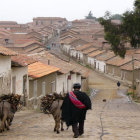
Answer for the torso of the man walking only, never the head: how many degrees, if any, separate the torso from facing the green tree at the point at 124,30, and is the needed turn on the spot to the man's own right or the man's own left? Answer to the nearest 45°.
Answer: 0° — they already face it

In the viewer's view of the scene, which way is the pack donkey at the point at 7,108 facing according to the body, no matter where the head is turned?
away from the camera

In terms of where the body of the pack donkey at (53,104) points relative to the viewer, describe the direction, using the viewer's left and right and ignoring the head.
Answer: facing away from the viewer

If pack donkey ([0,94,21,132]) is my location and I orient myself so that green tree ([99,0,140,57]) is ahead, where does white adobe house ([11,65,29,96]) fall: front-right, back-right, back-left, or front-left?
front-left

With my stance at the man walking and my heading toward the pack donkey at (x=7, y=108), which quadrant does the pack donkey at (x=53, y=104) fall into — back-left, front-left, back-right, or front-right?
front-right

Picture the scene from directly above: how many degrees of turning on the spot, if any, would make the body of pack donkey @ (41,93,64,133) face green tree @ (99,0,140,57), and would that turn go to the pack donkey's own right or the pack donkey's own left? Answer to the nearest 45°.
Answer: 0° — it already faces it

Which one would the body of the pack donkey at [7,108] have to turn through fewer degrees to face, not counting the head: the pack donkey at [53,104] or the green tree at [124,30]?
the green tree

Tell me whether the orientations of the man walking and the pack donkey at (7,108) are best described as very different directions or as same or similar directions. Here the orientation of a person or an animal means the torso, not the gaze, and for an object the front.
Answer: same or similar directions

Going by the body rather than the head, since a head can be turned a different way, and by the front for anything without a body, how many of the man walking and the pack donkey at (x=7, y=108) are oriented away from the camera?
2
